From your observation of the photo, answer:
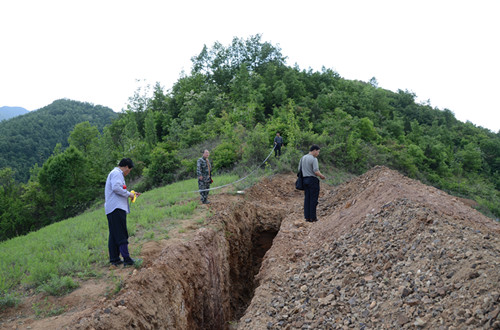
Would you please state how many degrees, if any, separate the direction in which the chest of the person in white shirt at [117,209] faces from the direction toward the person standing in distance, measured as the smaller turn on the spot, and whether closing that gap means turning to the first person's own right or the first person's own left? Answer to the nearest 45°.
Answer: approximately 45° to the first person's own left

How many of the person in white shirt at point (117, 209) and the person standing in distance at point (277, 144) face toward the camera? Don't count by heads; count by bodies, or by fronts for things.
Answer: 1

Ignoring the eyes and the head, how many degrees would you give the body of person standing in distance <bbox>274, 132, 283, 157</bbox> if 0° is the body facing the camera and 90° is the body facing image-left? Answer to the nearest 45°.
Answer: approximately 0°

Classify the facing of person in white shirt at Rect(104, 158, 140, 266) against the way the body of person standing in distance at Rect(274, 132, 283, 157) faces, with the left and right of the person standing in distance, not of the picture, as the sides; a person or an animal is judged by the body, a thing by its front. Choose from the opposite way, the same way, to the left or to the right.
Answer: to the left

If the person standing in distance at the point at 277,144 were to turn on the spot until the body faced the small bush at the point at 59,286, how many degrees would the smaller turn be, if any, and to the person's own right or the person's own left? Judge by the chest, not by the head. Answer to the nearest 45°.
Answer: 0° — they already face it

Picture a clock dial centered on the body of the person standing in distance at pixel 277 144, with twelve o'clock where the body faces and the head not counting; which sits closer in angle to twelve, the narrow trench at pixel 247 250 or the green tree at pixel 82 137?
the narrow trench

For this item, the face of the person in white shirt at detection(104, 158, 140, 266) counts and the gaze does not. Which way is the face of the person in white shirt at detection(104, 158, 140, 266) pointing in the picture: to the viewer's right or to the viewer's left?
to the viewer's right

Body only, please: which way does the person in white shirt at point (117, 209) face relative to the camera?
to the viewer's right

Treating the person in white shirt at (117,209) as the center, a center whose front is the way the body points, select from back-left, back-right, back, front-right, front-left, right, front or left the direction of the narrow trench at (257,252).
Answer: front-left

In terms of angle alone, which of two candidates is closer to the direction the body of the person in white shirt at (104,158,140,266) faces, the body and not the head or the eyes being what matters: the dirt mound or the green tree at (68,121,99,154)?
the dirt mound
